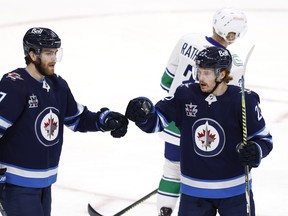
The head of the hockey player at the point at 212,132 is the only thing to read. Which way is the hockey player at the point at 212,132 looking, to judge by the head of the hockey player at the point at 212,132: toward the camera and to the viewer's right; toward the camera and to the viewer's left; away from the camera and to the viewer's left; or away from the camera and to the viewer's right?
toward the camera and to the viewer's left

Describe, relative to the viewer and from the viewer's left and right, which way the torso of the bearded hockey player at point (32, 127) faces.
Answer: facing the viewer and to the right of the viewer

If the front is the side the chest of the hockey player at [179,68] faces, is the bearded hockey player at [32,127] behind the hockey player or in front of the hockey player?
behind

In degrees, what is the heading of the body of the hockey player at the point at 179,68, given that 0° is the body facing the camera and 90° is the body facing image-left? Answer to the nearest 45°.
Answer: approximately 225°

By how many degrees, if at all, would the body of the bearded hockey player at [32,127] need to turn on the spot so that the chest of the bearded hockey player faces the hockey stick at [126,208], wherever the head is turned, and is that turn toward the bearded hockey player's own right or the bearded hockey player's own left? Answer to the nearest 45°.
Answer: approximately 90° to the bearded hockey player's own left

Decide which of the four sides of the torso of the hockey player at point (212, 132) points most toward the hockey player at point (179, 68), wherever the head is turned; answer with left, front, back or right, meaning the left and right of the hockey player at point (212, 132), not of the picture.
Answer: back

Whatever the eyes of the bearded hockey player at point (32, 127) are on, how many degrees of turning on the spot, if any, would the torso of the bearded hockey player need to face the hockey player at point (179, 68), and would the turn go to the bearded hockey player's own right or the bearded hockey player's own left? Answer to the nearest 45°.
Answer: approximately 90° to the bearded hockey player's own left

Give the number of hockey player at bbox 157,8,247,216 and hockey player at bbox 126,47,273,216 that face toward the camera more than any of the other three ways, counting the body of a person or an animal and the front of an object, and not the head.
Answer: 1

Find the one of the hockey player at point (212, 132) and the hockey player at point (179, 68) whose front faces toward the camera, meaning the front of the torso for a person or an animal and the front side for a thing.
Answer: the hockey player at point (212, 132)

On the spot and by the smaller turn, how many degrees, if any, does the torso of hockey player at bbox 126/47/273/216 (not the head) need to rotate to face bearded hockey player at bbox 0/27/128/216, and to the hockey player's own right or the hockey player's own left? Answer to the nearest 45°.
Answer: approximately 90° to the hockey player's own right
